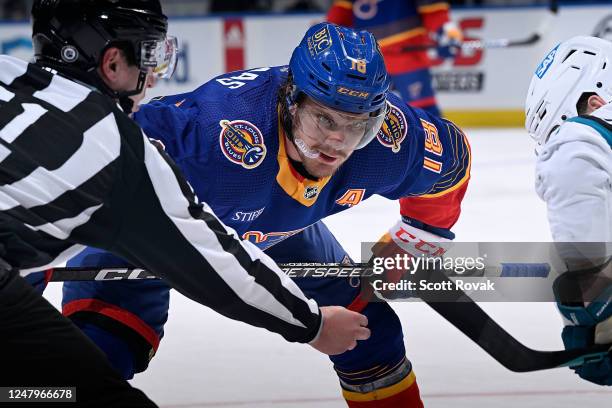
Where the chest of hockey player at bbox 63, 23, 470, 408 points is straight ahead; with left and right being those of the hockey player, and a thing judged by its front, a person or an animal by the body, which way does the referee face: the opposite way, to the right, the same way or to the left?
to the left

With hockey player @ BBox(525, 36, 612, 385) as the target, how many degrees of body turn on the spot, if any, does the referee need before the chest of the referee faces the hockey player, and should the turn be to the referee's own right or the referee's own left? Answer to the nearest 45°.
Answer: approximately 45° to the referee's own right

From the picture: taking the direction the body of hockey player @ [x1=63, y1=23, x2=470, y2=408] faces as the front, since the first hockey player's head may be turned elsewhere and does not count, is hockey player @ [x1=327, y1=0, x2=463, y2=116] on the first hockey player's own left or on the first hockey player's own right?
on the first hockey player's own left

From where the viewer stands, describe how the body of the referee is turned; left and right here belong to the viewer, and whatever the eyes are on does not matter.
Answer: facing away from the viewer and to the right of the viewer

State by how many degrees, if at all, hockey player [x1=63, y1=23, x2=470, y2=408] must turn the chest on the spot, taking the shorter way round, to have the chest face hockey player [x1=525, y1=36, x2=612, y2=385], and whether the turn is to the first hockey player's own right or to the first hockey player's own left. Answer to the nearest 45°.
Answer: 0° — they already face them

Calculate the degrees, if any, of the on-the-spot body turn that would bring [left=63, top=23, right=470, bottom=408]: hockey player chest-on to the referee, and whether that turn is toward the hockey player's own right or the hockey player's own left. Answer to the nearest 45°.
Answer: approximately 90° to the hockey player's own right

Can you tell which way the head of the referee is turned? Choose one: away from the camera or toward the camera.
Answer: away from the camera

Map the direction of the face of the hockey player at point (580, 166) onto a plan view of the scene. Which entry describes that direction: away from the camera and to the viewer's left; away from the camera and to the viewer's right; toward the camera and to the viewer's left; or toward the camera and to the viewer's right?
away from the camera and to the viewer's left

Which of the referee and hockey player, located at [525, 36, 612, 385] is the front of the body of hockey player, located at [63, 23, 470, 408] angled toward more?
the hockey player
